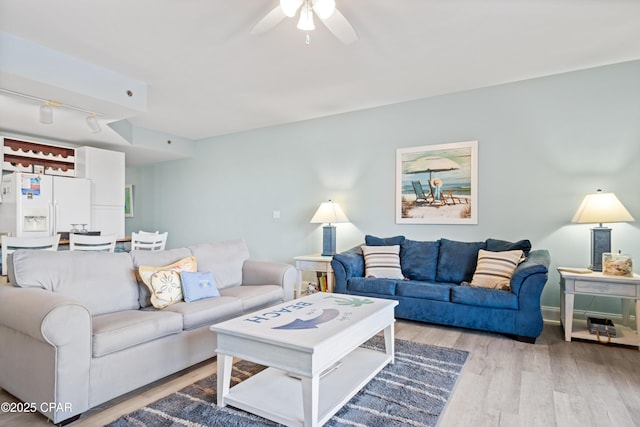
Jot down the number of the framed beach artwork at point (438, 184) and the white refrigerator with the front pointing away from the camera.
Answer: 0

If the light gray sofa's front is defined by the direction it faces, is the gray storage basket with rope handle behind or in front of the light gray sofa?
in front

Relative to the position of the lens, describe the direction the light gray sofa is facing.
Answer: facing the viewer and to the right of the viewer

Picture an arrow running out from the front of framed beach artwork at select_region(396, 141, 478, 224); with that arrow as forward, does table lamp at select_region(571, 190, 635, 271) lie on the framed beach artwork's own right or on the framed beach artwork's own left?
on the framed beach artwork's own left

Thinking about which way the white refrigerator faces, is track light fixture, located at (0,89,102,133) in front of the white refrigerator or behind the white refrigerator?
in front

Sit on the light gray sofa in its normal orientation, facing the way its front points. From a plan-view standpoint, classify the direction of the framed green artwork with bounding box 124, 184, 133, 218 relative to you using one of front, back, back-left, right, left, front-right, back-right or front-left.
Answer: back-left

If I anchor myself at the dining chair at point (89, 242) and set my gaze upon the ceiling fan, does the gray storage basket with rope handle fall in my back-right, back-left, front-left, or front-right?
front-left

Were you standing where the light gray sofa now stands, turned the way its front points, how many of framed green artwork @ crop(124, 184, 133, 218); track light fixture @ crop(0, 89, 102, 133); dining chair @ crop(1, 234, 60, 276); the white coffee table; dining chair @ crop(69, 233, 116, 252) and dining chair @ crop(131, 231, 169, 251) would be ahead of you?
1

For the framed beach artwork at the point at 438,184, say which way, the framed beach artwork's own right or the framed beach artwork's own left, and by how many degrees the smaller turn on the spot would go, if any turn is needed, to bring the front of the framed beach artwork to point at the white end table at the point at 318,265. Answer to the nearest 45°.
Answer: approximately 45° to the framed beach artwork's own right

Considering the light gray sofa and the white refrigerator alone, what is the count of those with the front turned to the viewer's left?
0

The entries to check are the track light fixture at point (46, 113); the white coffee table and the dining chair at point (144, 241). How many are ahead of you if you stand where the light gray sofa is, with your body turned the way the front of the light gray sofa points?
1

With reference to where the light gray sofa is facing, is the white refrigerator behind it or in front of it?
behind
